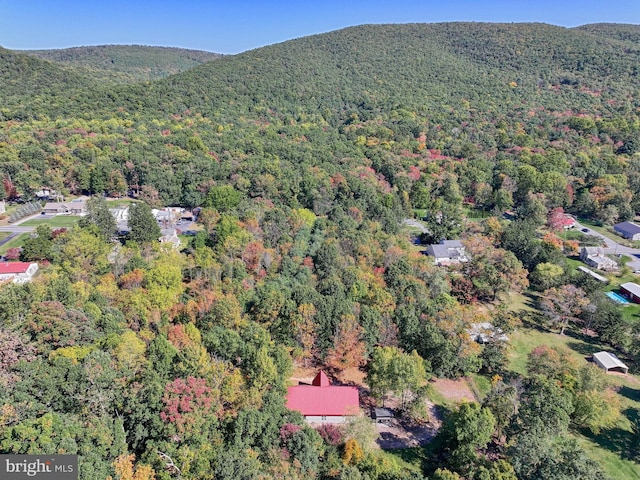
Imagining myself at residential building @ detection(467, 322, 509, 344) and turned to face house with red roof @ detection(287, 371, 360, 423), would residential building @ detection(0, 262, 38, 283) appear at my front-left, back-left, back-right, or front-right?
front-right

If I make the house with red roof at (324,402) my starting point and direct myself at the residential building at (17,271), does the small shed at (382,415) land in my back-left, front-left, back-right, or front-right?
back-right

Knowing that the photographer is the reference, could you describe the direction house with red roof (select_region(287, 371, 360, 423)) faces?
facing the viewer

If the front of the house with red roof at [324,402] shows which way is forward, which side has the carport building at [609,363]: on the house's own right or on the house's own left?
on the house's own left

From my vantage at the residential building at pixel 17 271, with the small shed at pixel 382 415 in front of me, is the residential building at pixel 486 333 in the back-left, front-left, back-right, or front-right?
front-left

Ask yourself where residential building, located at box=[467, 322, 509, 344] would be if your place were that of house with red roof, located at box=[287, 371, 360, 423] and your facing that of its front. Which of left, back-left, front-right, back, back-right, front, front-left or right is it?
back-left

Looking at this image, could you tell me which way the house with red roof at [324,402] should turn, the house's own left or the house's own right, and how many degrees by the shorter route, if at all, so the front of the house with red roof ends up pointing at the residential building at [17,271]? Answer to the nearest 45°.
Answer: approximately 135° to the house's own right

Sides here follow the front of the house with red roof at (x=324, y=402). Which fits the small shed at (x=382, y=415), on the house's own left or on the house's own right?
on the house's own left
